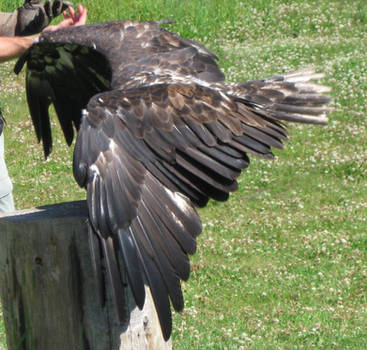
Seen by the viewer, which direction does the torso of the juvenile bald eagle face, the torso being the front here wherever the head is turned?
to the viewer's left
